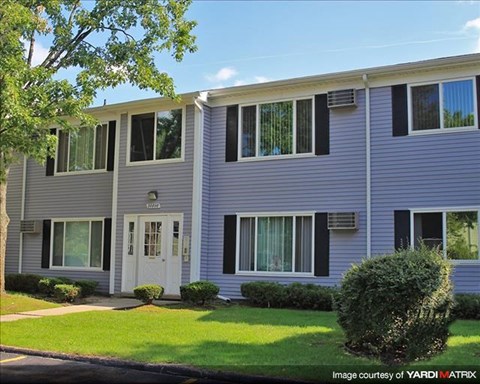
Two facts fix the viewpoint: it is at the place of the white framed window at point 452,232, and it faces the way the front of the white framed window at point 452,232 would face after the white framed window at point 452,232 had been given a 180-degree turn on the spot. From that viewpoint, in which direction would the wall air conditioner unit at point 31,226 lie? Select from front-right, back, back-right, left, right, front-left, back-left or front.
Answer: left

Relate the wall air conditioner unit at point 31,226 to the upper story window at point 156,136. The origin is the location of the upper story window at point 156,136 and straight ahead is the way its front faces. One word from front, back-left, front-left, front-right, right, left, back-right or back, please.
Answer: right

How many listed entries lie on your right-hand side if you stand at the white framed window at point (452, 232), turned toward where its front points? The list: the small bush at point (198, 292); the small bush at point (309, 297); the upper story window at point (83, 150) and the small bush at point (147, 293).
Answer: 4

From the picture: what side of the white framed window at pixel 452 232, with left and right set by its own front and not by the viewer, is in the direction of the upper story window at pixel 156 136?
right

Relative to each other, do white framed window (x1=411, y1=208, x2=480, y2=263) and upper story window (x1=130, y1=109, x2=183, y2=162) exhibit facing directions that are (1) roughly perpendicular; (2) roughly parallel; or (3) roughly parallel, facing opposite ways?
roughly parallel

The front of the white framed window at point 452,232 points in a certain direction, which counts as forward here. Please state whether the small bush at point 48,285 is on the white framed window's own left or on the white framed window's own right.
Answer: on the white framed window's own right

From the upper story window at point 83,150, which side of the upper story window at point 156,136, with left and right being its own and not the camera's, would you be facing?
right

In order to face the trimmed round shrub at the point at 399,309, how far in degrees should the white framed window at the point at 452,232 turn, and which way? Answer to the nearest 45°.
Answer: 0° — it already faces it

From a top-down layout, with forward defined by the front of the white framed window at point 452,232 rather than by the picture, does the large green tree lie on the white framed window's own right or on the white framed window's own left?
on the white framed window's own right

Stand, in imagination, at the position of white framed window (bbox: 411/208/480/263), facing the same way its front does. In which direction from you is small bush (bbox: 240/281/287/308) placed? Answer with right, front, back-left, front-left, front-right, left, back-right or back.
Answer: right

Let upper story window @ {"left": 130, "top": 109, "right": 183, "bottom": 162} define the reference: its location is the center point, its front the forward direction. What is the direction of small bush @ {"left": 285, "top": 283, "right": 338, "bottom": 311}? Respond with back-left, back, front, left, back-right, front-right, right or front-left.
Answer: left

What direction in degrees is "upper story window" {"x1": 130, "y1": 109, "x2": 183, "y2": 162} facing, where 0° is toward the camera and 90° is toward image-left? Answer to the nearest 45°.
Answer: approximately 45°

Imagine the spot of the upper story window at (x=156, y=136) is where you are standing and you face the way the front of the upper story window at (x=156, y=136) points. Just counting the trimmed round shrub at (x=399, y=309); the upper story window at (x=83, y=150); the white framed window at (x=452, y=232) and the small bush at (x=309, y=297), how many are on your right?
1

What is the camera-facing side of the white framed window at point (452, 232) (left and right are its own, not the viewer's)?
front
